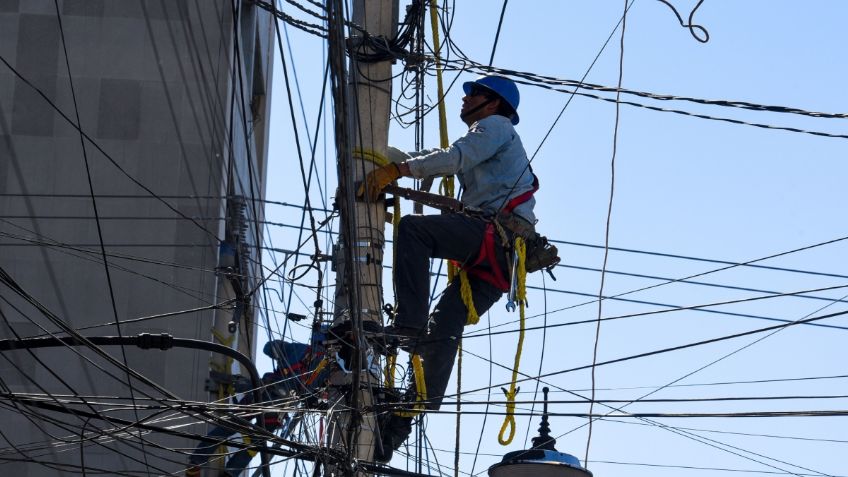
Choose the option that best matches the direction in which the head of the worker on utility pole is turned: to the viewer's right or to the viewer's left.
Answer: to the viewer's left

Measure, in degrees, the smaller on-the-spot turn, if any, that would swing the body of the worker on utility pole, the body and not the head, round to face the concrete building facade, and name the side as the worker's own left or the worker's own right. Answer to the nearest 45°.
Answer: approximately 45° to the worker's own right

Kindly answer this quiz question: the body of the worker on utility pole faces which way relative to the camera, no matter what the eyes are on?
to the viewer's left
